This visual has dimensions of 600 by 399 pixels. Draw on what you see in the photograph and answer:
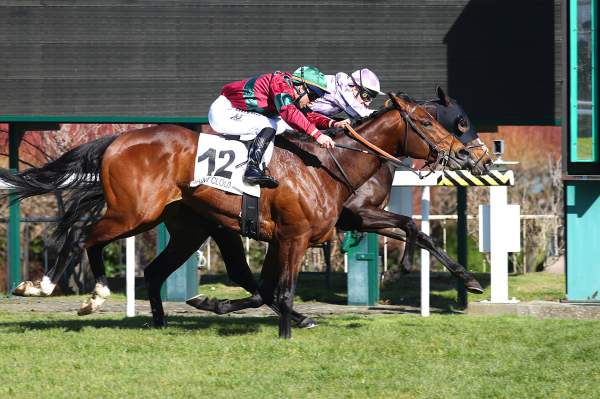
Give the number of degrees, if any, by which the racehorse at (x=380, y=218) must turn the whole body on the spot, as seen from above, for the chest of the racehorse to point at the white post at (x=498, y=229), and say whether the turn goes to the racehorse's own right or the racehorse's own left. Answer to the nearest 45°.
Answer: approximately 45° to the racehorse's own left

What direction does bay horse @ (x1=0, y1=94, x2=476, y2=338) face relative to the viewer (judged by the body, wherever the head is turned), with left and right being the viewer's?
facing to the right of the viewer

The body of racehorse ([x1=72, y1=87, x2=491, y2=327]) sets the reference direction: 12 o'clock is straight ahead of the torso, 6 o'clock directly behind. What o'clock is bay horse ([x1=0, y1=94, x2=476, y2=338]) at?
The bay horse is roughly at 3 o'clock from the racehorse.

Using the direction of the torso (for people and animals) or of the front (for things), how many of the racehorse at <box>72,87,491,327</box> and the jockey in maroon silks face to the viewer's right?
2

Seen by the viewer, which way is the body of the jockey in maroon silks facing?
to the viewer's right

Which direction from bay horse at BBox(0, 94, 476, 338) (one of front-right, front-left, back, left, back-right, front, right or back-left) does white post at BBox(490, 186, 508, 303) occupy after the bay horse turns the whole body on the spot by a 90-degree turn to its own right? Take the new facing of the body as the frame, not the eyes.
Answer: back-left

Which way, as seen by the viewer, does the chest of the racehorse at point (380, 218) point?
to the viewer's right

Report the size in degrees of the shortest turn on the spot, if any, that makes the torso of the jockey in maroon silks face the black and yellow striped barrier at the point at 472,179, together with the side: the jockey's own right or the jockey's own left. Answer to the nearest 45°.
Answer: approximately 45° to the jockey's own left

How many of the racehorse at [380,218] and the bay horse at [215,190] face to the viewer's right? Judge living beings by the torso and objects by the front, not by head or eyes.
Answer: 2
